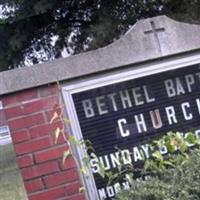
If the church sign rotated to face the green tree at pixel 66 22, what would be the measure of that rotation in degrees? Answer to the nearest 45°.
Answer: approximately 180°

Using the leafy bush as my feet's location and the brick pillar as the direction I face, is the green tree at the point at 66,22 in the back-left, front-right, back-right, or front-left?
front-right

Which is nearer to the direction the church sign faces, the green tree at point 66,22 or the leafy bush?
the leafy bush

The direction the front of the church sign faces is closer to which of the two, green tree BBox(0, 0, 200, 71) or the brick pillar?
the brick pillar

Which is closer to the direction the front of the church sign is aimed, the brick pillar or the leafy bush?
the leafy bush

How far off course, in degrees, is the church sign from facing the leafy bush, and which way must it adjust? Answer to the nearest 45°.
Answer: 0° — it already faces it

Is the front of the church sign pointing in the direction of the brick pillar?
no

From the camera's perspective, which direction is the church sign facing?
toward the camera
